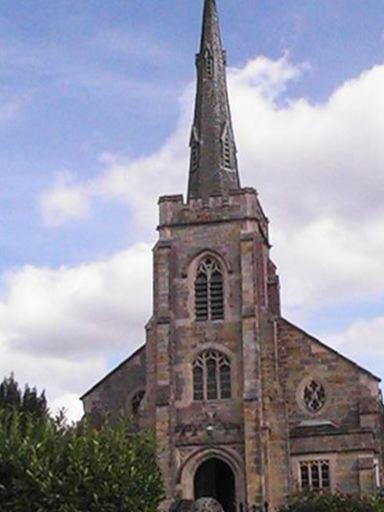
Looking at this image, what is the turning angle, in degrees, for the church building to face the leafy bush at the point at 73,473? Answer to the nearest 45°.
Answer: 0° — it already faces it

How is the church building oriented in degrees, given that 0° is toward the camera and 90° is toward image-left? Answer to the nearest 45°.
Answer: approximately 0°

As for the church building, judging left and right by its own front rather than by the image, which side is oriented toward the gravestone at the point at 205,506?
front

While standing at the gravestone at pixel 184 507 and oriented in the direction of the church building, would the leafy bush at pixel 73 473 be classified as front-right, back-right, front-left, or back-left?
back-left

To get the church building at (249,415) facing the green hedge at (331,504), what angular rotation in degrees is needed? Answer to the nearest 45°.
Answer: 0° — it already faces it

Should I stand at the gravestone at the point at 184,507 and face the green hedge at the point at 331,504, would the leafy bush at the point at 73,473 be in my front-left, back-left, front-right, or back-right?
back-right
